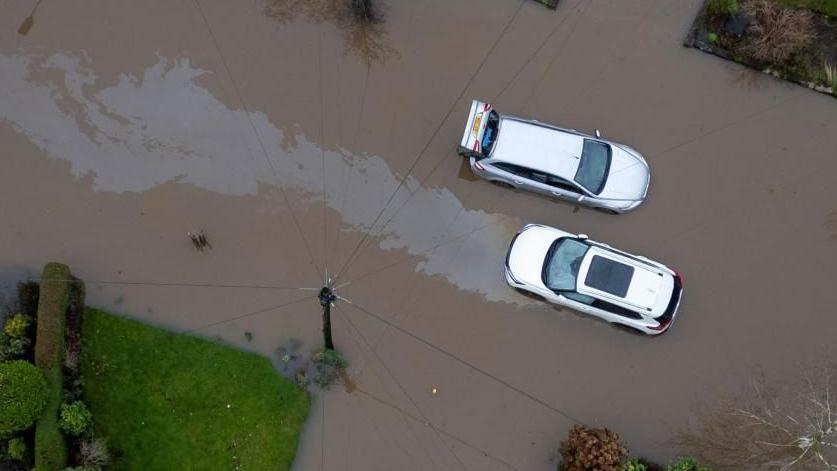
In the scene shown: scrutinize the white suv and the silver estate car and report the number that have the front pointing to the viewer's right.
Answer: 1

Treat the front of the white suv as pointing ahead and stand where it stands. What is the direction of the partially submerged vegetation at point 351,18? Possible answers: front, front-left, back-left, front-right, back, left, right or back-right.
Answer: front

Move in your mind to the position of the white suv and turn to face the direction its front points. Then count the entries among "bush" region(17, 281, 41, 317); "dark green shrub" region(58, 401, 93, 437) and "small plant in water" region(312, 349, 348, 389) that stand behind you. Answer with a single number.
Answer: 0

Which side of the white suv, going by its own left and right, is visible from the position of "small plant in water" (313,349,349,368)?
front

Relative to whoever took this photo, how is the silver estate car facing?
facing to the right of the viewer

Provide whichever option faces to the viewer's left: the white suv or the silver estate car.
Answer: the white suv

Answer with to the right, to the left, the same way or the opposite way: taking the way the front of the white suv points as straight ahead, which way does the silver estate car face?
the opposite way

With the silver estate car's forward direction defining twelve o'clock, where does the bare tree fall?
The bare tree is roughly at 12 o'clock from the silver estate car.

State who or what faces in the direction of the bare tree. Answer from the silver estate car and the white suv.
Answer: the silver estate car

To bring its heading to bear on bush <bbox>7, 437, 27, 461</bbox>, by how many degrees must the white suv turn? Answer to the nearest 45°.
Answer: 0° — it already faces it

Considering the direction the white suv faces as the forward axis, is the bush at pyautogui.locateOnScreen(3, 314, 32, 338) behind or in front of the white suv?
in front

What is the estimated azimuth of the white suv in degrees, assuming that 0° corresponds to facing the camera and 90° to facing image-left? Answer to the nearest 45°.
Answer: approximately 90°

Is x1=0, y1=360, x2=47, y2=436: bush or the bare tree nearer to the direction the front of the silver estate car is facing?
the bare tree
